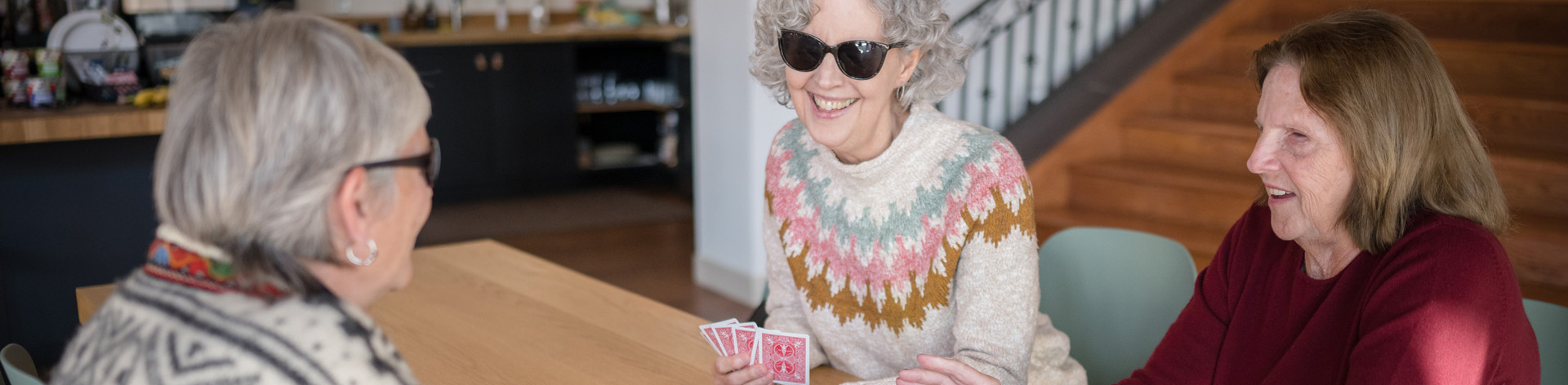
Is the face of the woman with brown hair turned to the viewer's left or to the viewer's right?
to the viewer's left

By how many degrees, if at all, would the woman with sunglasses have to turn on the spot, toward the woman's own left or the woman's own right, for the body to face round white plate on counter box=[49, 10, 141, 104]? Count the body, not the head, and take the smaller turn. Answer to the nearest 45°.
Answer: approximately 90° to the woman's own right

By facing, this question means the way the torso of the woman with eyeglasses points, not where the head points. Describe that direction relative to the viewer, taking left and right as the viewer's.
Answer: facing away from the viewer and to the right of the viewer

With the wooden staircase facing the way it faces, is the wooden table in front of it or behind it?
in front

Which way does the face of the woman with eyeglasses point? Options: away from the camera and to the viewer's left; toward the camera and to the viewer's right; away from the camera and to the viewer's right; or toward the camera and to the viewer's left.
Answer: away from the camera and to the viewer's right

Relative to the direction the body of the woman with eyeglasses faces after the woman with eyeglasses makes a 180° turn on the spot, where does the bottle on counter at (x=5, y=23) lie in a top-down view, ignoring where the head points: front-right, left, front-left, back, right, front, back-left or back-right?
back-right

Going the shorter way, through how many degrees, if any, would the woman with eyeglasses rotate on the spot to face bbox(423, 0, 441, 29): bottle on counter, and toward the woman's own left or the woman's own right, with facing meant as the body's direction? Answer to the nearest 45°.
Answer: approximately 45° to the woman's own left

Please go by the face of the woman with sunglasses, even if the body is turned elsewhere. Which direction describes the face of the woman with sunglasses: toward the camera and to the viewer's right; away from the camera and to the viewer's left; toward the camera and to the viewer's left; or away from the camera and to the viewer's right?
toward the camera and to the viewer's left

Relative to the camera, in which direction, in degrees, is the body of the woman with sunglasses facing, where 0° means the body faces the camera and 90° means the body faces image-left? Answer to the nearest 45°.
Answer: approximately 45°

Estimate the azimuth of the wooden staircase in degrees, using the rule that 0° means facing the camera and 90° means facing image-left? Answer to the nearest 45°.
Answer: approximately 45°

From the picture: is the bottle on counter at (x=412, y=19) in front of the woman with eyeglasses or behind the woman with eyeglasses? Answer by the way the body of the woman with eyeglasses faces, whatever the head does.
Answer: in front

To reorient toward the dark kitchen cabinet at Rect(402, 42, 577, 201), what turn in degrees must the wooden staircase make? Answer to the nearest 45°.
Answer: approximately 45° to its right

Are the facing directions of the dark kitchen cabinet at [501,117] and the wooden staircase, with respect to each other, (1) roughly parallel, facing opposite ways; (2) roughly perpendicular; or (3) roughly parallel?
roughly perpendicular
